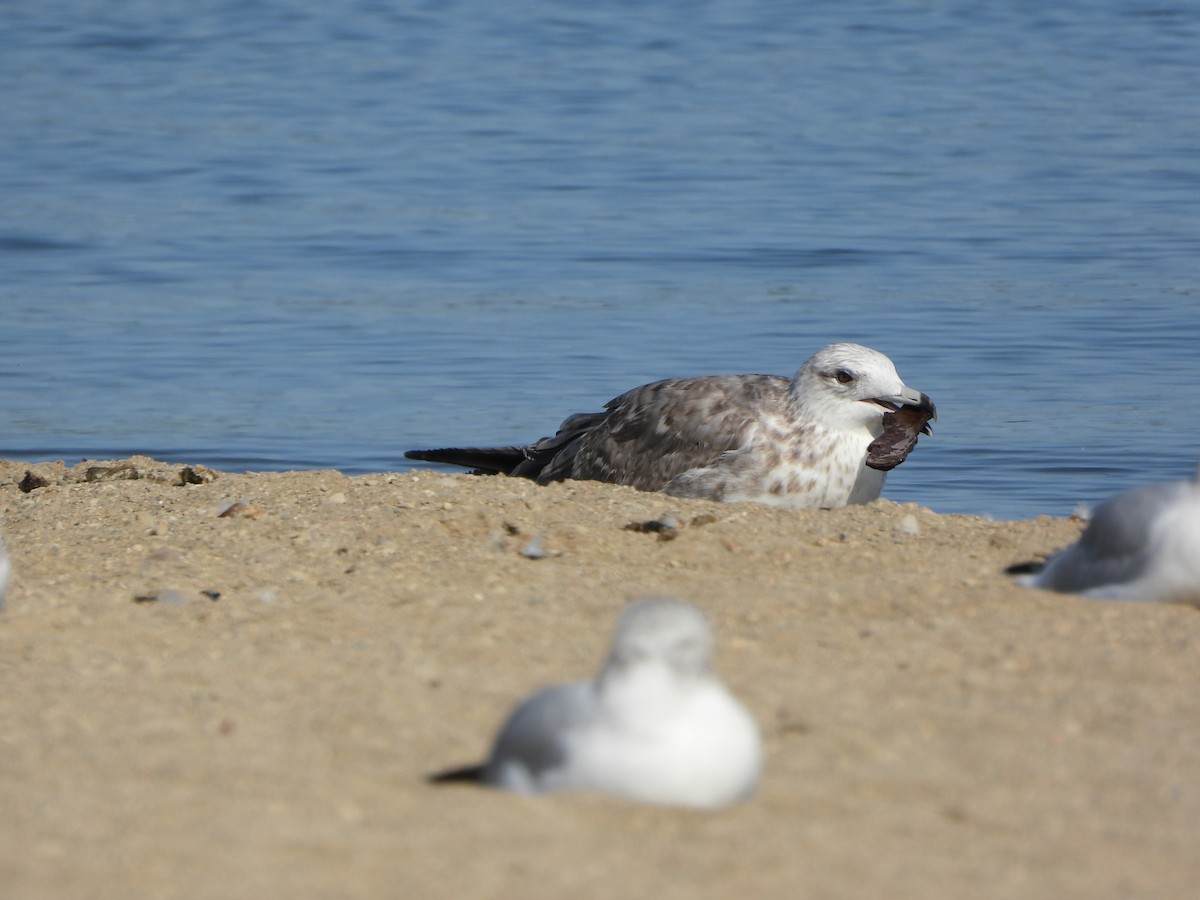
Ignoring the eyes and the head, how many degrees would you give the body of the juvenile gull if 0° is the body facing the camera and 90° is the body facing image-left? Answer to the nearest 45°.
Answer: approximately 270°

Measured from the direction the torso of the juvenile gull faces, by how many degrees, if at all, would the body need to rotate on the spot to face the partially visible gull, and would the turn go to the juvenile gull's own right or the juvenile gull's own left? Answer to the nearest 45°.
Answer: approximately 90° to the juvenile gull's own right

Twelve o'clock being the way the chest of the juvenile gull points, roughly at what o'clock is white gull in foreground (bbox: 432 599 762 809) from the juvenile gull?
The white gull in foreground is roughly at 3 o'clock from the juvenile gull.
